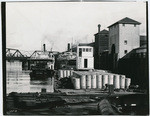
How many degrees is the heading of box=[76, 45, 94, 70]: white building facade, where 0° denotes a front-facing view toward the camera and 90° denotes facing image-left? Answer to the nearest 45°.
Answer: approximately 0°
